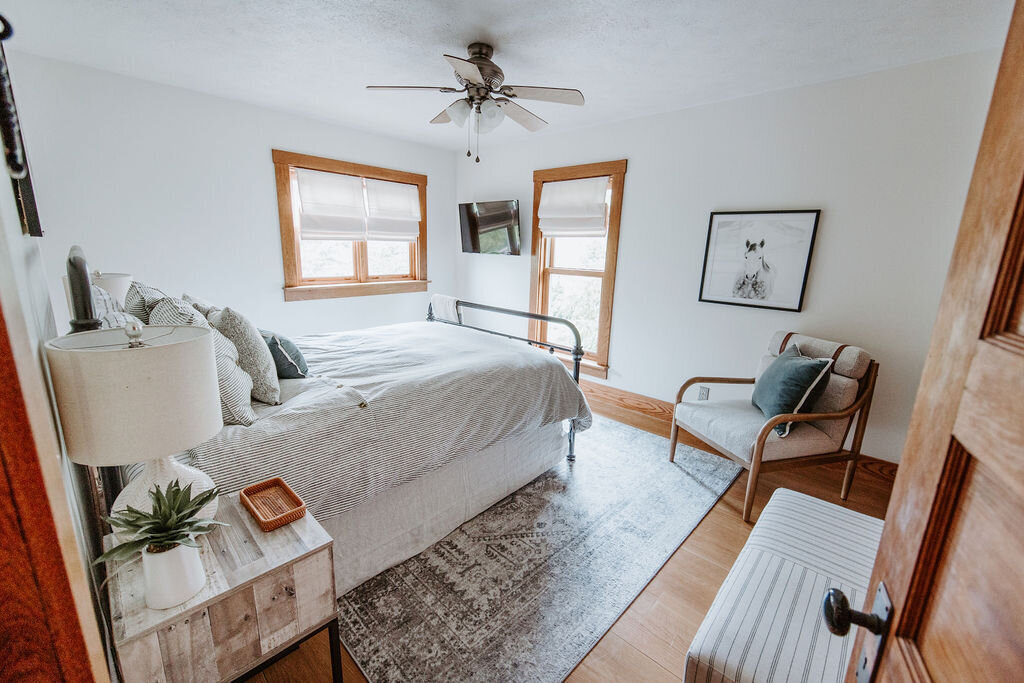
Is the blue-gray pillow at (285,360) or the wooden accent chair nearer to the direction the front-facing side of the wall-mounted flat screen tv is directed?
the blue-gray pillow

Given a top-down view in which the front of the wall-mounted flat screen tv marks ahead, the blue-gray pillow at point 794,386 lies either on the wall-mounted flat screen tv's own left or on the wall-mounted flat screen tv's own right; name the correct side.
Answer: on the wall-mounted flat screen tv's own left

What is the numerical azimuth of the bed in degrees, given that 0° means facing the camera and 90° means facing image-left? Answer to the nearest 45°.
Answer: approximately 225°

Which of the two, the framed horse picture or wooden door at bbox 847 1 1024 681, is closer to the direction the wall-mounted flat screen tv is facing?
the wooden door

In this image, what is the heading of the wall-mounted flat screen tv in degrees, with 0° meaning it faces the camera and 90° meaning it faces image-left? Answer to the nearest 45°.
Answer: approximately 45°

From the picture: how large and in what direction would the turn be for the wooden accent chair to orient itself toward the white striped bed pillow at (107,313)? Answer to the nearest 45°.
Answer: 0° — it already faces it

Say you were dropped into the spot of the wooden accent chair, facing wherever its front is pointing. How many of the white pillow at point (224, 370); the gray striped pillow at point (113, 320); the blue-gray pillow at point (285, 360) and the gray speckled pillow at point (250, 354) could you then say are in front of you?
4

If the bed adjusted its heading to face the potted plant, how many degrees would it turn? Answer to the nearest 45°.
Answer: approximately 180°

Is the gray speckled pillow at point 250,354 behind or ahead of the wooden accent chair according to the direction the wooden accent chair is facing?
ahead

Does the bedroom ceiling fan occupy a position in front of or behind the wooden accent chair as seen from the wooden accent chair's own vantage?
in front
